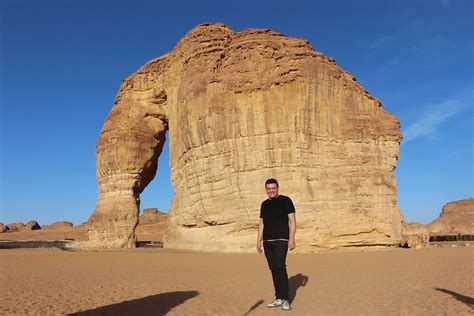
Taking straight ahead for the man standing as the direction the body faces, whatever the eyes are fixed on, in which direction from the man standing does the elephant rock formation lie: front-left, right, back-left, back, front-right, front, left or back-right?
back-right

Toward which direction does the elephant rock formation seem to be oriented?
to the viewer's left

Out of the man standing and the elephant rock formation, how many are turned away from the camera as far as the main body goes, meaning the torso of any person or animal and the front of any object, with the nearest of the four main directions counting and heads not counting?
0

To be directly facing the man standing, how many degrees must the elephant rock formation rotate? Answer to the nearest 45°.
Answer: approximately 90° to its left

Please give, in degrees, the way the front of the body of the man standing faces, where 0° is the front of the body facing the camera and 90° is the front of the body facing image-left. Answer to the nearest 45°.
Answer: approximately 45°
